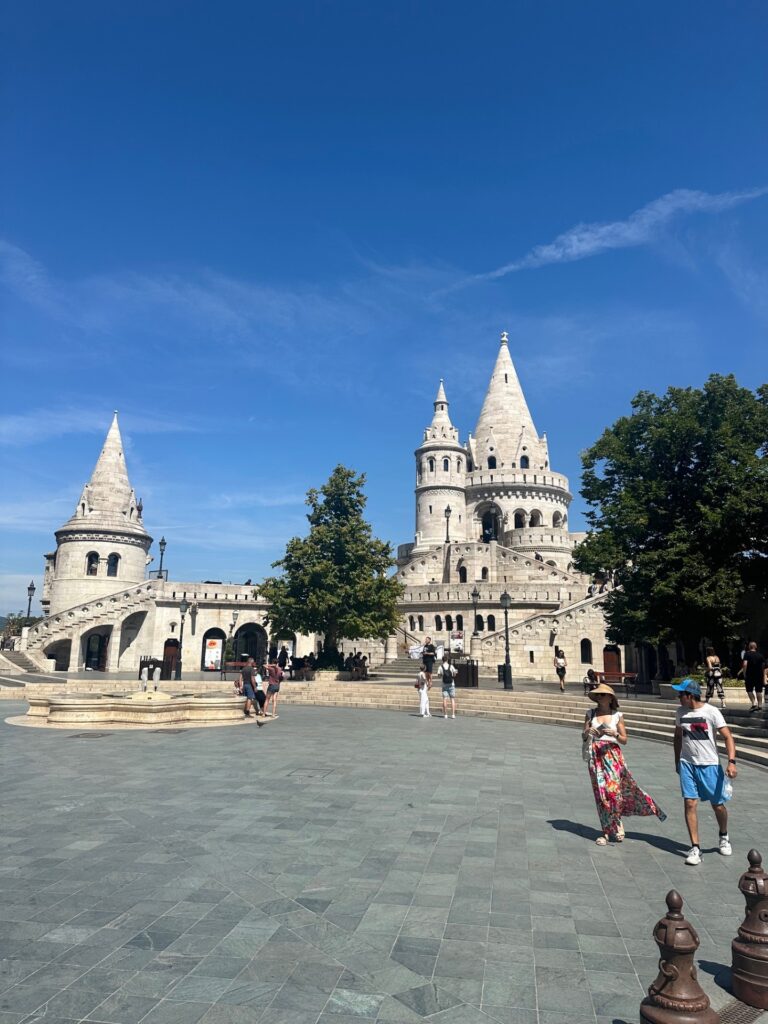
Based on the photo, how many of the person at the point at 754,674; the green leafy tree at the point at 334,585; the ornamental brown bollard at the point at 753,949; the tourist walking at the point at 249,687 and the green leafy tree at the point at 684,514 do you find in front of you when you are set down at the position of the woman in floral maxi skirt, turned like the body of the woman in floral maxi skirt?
1

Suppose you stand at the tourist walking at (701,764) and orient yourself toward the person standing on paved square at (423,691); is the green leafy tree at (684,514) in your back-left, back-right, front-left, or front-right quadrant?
front-right

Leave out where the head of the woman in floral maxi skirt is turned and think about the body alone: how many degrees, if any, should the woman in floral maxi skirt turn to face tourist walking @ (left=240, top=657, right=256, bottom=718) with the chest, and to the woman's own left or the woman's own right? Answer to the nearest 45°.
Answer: approximately 135° to the woman's own right

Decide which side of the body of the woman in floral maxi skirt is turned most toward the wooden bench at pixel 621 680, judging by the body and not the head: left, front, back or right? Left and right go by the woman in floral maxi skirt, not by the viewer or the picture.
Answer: back

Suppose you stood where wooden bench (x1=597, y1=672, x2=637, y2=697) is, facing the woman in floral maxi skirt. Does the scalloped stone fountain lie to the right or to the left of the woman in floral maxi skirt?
right

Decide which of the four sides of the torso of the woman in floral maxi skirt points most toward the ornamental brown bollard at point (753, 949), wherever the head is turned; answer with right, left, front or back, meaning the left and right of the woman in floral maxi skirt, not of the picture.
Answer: front

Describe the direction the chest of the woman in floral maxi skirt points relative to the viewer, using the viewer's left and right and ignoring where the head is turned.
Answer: facing the viewer

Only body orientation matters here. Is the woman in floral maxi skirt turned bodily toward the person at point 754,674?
no

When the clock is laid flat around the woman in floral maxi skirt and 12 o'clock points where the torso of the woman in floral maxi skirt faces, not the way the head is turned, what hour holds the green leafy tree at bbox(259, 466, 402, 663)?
The green leafy tree is roughly at 5 o'clock from the woman in floral maxi skirt.

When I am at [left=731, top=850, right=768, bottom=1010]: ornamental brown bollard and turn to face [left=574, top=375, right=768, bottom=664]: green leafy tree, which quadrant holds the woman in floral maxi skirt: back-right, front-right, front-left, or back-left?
front-left

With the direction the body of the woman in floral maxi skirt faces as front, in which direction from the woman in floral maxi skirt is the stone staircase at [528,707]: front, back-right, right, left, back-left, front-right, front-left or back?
back

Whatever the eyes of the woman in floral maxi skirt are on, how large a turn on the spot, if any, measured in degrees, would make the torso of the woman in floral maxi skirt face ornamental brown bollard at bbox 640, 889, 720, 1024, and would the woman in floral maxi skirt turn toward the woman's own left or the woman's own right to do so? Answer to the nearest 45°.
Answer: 0° — they already face it

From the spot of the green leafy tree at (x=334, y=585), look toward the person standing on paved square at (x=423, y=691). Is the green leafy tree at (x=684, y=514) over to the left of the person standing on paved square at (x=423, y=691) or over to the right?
left

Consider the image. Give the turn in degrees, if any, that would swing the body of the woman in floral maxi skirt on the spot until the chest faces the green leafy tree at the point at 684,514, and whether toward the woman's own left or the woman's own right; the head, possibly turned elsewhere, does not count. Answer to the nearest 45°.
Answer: approximately 180°

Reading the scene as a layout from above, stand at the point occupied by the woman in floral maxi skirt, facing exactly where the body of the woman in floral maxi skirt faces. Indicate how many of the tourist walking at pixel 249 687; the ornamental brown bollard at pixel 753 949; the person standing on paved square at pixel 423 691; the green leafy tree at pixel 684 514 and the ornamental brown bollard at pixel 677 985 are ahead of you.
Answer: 2
